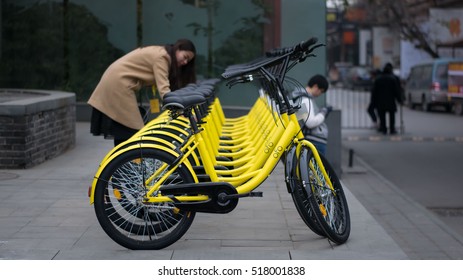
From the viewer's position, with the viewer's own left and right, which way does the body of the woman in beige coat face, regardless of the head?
facing to the right of the viewer

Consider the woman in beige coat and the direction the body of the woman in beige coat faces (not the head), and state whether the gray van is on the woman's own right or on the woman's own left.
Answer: on the woman's own left

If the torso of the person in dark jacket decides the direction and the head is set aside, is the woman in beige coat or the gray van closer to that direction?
the gray van

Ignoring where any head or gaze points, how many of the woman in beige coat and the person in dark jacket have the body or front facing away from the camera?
1

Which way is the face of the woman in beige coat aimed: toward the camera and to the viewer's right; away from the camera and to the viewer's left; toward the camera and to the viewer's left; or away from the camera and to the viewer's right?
toward the camera and to the viewer's right

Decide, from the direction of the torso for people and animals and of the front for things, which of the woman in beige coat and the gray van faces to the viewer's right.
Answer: the woman in beige coat

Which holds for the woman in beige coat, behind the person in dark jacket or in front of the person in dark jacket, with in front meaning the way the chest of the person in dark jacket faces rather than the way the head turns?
behind

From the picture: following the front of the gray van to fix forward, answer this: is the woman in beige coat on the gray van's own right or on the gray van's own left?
on the gray van's own left

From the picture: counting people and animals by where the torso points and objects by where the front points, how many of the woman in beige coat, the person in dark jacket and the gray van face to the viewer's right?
1

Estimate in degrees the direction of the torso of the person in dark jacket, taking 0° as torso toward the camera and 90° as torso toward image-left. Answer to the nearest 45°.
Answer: approximately 180°

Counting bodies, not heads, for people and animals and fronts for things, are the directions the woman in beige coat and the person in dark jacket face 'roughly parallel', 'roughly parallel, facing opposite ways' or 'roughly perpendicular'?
roughly perpendicular
